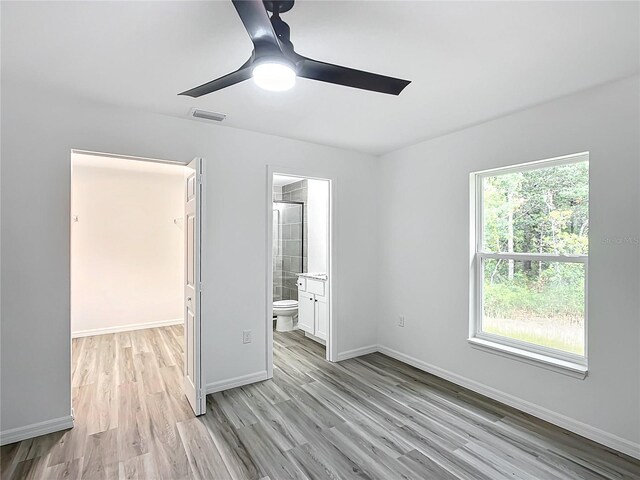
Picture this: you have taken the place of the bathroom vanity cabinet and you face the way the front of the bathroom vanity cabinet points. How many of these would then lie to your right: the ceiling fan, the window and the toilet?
1

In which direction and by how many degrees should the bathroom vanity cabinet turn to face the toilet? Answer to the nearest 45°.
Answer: approximately 90° to its right

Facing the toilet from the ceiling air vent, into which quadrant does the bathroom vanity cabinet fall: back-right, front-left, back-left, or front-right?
front-right

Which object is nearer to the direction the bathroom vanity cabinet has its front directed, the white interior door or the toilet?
the white interior door

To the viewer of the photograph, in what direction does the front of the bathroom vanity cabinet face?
facing the viewer and to the left of the viewer

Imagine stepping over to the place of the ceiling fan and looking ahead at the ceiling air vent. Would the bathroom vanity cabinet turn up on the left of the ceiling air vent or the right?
right

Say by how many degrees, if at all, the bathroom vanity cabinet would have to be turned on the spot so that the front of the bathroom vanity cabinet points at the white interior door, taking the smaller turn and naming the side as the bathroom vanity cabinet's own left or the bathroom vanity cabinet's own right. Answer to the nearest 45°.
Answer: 0° — it already faces it

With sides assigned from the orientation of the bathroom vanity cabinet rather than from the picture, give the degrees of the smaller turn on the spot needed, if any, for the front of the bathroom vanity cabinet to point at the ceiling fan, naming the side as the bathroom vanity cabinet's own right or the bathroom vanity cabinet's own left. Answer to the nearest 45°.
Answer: approximately 45° to the bathroom vanity cabinet's own left

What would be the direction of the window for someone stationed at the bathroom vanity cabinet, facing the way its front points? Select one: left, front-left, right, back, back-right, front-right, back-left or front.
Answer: left
